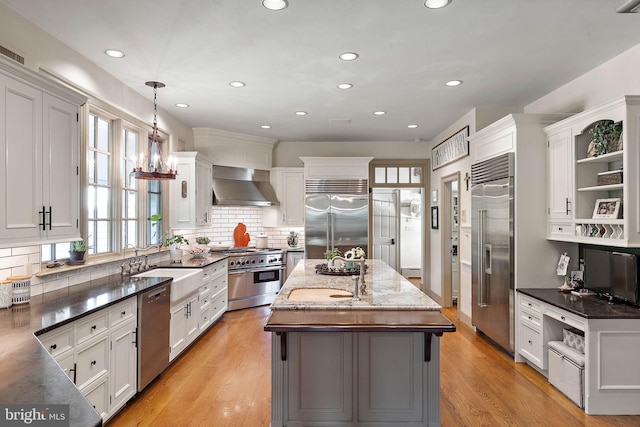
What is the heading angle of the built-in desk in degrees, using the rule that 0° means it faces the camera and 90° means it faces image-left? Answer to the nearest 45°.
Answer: approximately 45°

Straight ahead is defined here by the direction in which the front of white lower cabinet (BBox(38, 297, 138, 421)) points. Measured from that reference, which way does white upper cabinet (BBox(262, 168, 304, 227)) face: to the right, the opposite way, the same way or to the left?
to the right

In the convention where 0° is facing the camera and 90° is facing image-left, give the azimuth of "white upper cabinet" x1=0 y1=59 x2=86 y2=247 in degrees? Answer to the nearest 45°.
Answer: approximately 315°

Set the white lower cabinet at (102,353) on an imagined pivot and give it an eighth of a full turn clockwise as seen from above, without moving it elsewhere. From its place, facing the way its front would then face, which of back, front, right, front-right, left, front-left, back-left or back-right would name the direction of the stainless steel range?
back-left

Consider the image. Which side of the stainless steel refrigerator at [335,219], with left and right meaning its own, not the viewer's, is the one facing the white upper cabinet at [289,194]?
right

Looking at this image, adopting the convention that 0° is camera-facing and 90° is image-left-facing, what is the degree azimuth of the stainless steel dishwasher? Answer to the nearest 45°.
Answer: approximately 315°

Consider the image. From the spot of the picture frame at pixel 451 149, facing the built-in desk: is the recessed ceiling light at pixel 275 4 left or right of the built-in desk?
right

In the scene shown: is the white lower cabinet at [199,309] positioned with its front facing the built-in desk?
yes

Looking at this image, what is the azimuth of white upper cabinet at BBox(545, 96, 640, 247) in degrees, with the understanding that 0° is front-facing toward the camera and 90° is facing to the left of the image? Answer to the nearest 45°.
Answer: approximately 45°

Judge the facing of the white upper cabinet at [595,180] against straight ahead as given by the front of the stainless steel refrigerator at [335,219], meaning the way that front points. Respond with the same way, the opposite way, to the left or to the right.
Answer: to the right

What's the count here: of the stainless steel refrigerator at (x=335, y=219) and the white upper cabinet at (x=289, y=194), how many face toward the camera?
2
